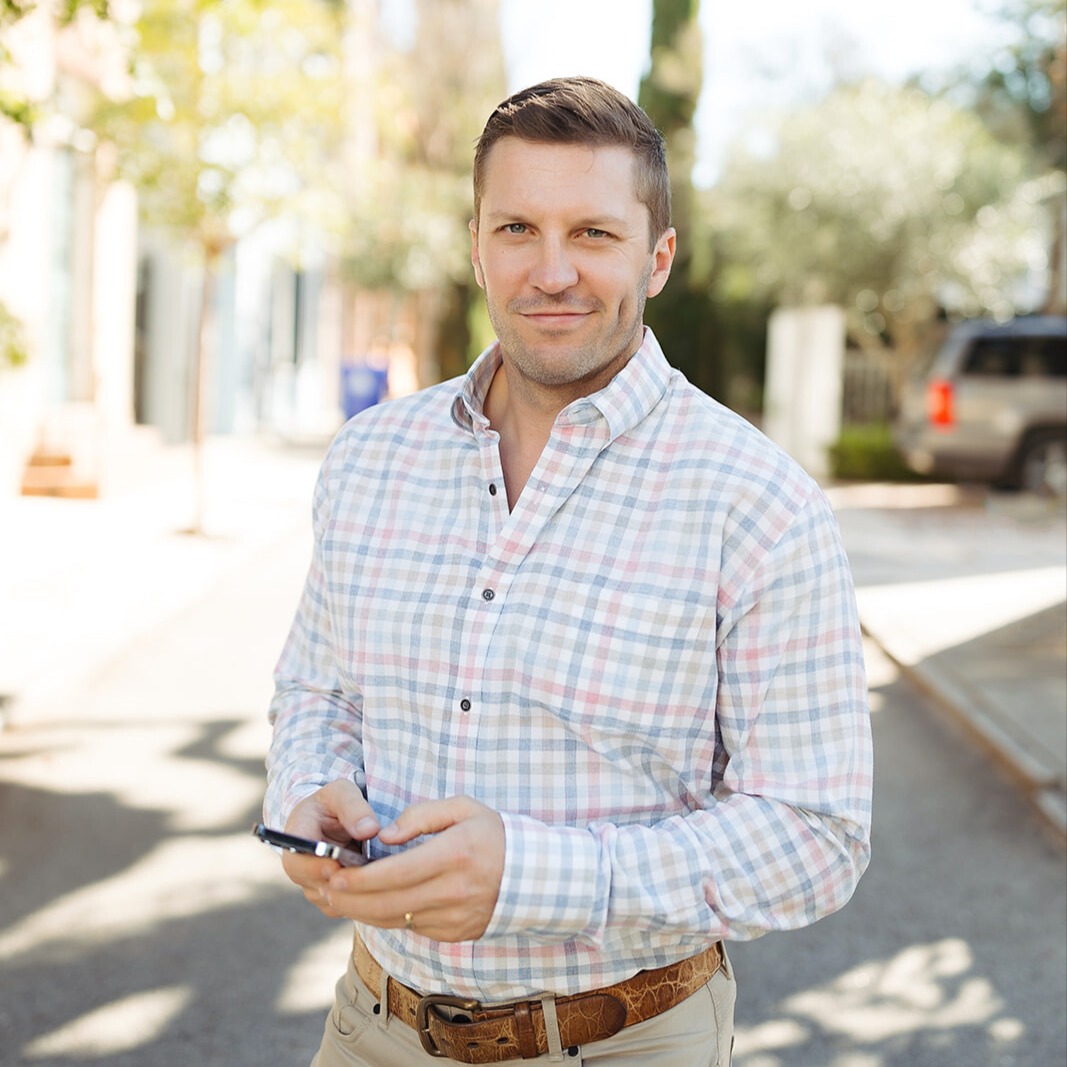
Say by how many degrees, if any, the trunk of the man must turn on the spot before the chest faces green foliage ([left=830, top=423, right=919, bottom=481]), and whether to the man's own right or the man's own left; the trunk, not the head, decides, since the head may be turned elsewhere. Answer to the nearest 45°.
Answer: approximately 135° to the man's own right

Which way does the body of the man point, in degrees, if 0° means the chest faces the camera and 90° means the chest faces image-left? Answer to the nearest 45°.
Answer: approximately 45°

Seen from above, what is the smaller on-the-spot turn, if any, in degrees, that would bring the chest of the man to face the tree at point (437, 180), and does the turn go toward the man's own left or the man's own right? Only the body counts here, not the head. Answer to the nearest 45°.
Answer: approximately 135° to the man's own right

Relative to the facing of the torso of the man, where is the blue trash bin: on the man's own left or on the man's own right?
on the man's own right

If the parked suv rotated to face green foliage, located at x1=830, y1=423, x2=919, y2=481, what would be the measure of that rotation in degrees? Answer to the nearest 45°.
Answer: approximately 135° to its left
